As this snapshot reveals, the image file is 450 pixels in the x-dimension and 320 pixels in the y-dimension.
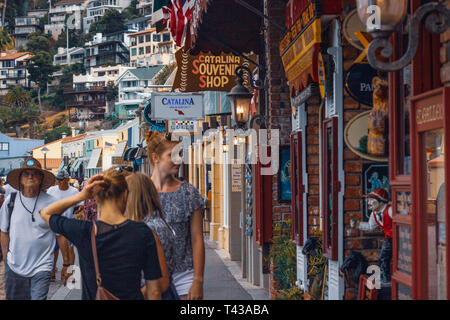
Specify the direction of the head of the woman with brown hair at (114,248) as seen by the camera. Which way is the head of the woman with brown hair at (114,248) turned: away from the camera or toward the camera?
away from the camera

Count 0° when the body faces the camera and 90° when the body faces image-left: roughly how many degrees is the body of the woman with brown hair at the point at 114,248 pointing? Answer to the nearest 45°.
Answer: approximately 180°

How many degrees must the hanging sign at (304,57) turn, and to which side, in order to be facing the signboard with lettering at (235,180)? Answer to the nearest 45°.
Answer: approximately 135° to its right

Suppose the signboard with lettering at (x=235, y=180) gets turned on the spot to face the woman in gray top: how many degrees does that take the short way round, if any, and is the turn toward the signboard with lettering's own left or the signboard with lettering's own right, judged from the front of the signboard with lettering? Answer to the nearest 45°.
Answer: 0° — it already faces them
